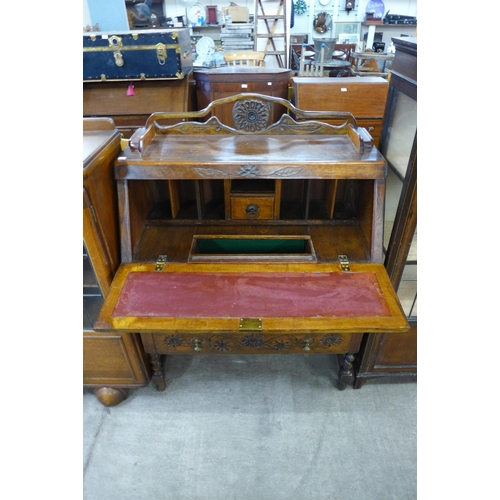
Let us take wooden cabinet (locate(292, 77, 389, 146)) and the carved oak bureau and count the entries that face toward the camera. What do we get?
2

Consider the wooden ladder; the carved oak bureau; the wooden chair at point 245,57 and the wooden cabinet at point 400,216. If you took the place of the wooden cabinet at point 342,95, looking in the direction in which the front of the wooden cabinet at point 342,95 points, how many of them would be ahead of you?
2

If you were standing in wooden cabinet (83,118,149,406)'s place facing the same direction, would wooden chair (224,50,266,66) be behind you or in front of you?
behind

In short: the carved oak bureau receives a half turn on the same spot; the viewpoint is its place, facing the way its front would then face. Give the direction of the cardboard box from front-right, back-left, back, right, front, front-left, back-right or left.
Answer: front

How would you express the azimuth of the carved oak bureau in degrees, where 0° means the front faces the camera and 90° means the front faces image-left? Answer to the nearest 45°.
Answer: approximately 0°

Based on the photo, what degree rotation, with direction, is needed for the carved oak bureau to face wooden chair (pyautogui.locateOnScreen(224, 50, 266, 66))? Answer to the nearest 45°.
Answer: approximately 180°

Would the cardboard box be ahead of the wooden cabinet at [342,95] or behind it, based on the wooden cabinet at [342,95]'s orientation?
behind

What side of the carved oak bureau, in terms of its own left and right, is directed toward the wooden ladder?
back
